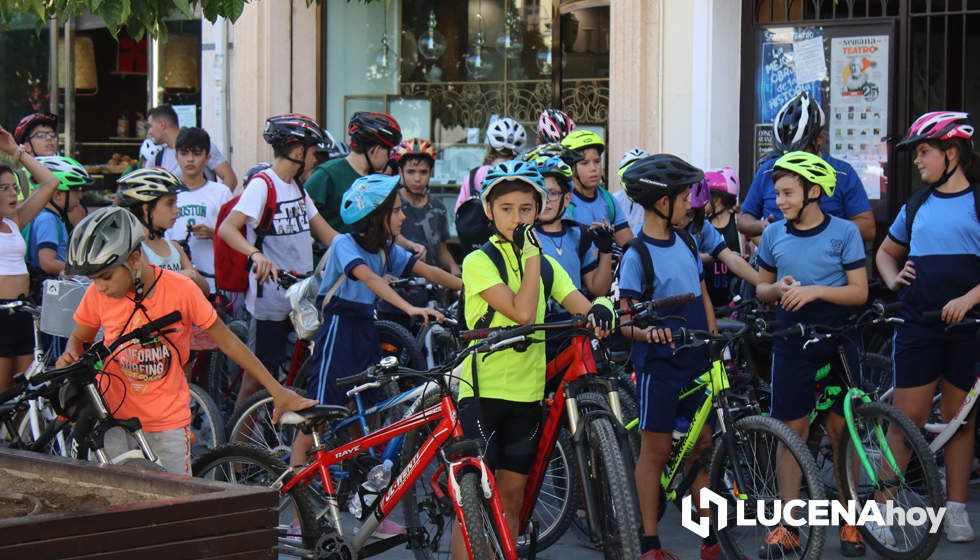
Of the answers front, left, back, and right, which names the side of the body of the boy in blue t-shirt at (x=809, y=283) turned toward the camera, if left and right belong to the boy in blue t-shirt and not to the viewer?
front

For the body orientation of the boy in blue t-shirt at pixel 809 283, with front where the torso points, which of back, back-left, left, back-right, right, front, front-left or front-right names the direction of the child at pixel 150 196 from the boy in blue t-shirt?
right

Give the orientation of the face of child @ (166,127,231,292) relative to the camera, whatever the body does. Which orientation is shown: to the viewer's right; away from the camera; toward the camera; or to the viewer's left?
toward the camera

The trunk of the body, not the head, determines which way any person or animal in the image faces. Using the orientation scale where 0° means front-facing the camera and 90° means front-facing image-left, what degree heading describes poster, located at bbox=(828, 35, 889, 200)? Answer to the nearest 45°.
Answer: approximately 0°

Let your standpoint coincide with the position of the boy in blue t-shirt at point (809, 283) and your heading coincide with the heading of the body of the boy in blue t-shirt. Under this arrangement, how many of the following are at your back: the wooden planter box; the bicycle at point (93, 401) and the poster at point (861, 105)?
1

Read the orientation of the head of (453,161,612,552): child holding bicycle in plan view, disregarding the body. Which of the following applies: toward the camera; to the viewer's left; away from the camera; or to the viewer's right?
toward the camera

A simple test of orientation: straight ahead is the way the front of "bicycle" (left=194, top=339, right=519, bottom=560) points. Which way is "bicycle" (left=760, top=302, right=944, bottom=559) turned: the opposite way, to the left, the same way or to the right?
the same way

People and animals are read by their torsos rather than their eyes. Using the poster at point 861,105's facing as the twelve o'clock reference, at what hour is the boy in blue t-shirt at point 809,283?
The boy in blue t-shirt is roughly at 12 o'clock from the poster.

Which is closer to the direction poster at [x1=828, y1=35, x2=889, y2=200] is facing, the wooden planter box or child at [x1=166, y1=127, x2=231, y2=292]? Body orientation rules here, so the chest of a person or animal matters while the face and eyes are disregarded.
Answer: the wooden planter box

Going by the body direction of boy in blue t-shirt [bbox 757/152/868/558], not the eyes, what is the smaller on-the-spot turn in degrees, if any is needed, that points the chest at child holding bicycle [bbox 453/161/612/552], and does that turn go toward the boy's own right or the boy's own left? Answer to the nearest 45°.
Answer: approximately 45° to the boy's own right
